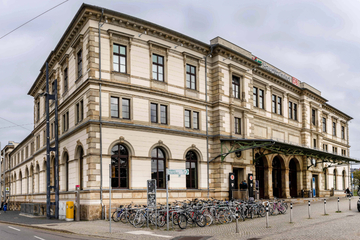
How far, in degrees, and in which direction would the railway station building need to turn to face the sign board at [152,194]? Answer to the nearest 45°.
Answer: approximately 45° to its right

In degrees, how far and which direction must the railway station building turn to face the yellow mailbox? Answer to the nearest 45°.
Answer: approximately 90° to its right

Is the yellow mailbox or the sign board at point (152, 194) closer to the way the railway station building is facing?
the sign board
